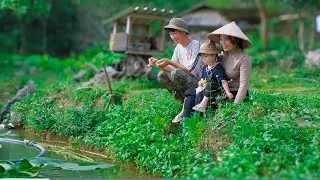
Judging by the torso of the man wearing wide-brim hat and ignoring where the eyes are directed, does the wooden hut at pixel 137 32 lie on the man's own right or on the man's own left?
on the man's own right

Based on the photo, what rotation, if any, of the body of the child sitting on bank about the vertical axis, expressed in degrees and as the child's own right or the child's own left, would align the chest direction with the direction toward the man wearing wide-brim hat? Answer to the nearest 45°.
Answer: approximately 90° to the child's own right

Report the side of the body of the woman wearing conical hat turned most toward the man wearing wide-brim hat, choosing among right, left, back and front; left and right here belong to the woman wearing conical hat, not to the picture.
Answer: right

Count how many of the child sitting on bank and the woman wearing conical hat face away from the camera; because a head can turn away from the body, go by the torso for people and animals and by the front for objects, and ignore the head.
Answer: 0

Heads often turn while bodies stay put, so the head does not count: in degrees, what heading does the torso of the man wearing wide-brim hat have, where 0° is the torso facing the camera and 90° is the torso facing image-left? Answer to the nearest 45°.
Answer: approximately 45°

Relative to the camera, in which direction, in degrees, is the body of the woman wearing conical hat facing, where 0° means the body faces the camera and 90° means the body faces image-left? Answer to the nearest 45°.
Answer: approximately 45°

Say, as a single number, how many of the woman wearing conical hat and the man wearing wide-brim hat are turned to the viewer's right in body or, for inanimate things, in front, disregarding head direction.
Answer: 0

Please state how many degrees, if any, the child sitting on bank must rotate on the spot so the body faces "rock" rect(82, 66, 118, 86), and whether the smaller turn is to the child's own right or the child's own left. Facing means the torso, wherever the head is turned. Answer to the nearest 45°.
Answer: approximately 90° to the child's own right
